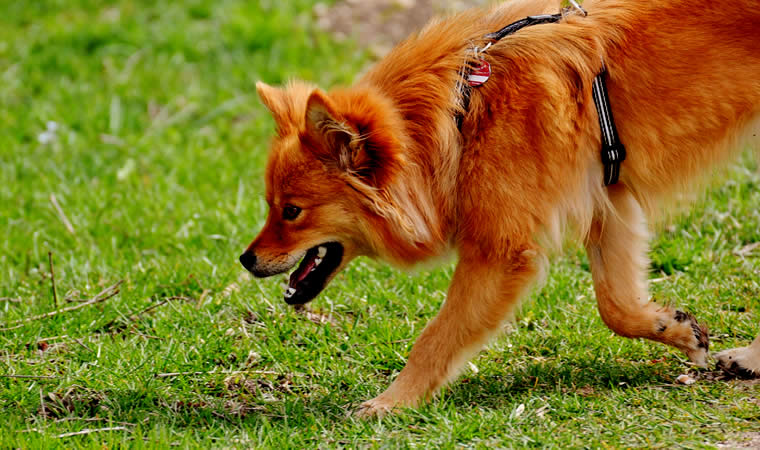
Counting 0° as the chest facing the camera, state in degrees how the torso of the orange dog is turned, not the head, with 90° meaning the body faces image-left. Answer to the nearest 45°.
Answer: approximately 90°
